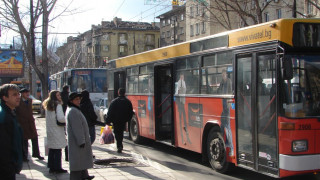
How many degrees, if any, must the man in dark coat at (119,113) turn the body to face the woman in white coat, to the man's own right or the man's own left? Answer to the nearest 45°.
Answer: approximately 135° to the man's own left

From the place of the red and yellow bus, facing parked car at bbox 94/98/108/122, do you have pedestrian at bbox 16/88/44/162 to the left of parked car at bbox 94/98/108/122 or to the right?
left

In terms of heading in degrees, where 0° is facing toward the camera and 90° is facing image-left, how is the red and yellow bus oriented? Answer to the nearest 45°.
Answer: approximately 315°

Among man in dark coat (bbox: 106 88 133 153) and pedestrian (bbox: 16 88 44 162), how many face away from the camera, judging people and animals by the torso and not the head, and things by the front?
1

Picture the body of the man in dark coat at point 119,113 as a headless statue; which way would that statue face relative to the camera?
away from the camera

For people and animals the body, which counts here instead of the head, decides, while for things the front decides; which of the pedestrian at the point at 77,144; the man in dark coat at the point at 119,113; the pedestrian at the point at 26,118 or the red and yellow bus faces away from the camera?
the man in dark coat

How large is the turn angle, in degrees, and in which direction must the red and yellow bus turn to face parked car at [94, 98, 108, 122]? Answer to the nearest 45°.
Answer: approximately 180°

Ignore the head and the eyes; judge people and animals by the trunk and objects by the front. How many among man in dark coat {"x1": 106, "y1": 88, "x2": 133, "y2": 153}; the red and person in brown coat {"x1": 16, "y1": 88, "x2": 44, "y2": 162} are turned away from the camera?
1

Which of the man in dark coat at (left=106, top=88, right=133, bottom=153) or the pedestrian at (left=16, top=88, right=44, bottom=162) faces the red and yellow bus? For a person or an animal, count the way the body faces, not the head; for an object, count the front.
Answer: the pedestrian
